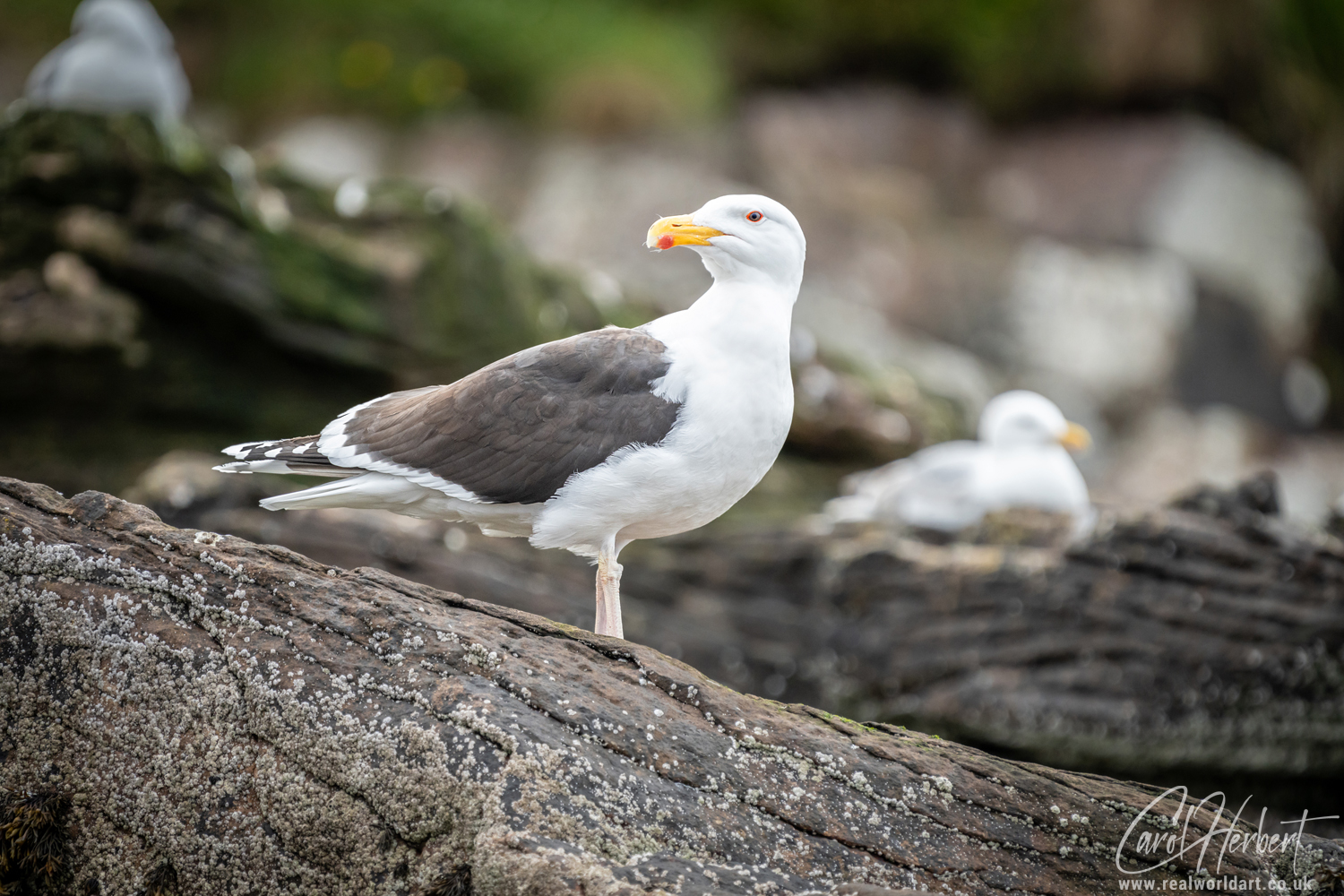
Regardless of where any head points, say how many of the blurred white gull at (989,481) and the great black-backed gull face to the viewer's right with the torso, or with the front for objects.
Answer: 2

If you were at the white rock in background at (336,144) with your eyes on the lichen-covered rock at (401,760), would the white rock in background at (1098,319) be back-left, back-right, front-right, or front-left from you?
front-left

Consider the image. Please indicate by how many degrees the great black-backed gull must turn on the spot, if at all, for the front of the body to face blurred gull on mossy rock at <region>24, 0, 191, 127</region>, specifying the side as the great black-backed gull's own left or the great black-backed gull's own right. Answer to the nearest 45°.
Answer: approximately 135° to the great black-backed gull's own left

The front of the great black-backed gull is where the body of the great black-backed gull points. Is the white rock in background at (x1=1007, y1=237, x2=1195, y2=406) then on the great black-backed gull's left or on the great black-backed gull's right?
on the great black-backed gull's left

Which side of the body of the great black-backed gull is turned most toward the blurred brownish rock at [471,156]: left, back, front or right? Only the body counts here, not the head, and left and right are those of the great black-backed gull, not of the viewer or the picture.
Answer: left

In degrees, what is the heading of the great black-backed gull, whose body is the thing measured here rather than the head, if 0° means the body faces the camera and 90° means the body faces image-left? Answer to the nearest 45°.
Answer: approximately 270°

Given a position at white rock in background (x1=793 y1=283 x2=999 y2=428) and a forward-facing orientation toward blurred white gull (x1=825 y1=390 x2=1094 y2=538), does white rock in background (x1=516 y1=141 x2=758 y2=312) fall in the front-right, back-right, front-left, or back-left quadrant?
back-right

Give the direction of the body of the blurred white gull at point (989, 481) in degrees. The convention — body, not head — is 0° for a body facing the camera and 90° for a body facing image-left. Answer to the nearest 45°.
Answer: approximately 270°
